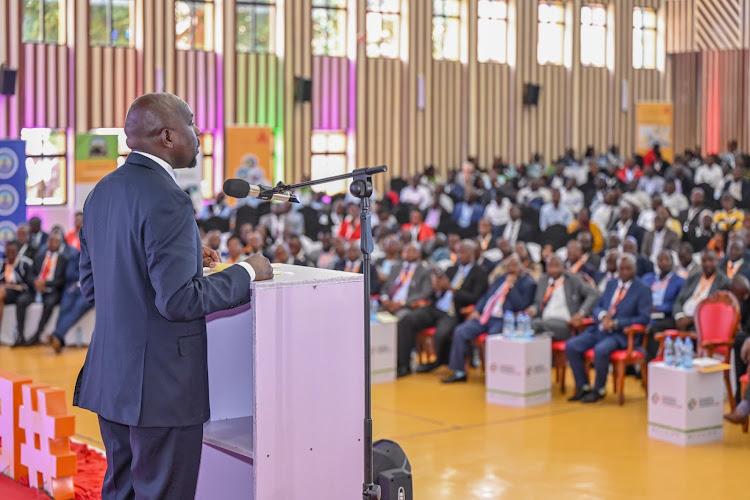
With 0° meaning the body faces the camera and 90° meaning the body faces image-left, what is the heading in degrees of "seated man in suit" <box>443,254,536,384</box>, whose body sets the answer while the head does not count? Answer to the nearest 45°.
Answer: approximately 45°

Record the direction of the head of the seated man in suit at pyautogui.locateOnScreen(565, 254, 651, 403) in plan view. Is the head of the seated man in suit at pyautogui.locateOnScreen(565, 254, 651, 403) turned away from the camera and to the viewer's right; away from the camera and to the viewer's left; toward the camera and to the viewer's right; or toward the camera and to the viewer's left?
toward the camera and to the viewer's left

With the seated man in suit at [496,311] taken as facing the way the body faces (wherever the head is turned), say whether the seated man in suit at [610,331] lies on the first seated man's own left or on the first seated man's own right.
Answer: on the first seated man's own left

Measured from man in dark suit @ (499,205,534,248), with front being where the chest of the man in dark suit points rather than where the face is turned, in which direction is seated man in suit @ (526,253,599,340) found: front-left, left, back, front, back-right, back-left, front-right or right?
front-left

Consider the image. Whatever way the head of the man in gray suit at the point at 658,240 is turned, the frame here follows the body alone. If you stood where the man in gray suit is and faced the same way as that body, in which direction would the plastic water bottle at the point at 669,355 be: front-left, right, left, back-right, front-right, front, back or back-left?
front-left

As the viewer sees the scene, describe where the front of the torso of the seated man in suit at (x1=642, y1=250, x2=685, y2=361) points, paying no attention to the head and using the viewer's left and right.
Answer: facing the viewer and to the left of the viewer

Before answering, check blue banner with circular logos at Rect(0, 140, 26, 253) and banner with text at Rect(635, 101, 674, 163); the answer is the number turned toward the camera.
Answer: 2

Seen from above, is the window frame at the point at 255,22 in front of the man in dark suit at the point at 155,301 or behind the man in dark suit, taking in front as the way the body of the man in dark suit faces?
in front

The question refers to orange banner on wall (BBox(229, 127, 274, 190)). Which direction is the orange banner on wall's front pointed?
toward the camera

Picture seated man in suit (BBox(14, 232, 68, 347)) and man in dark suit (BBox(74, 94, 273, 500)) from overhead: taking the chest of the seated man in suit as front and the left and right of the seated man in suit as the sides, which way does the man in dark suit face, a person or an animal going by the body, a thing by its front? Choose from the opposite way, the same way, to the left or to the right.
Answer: the opposite way

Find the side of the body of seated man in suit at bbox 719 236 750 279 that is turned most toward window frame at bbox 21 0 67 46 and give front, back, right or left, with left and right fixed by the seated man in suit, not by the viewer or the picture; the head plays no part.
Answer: right

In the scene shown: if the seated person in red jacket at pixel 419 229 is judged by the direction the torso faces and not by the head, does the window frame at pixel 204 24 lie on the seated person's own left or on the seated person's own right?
on the seated person's own right
